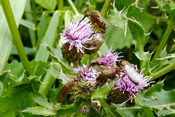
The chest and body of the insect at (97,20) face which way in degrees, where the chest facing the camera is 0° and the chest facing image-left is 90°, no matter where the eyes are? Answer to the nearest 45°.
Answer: approximately 90°
